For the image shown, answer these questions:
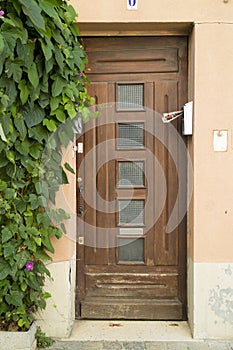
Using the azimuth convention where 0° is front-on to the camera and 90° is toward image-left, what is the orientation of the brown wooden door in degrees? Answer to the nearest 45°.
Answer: approximately 0°

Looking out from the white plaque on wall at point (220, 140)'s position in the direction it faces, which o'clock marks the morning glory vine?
The morning glory vine is roughly at 2 o'clock from the white plaque on wall.

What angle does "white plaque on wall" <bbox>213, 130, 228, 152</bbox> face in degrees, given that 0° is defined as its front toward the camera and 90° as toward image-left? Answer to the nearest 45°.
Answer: approximately 0°

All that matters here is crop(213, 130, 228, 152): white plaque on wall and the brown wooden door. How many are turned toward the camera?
2

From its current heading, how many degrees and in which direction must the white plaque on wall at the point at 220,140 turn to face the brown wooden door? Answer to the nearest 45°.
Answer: approximately 90° to its right
